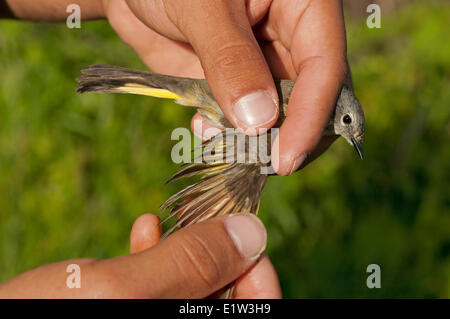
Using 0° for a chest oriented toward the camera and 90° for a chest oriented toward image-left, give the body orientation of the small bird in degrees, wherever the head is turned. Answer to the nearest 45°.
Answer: approximately 270°
